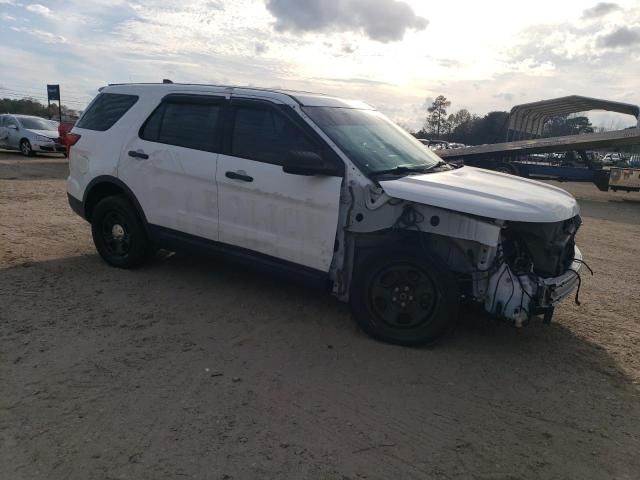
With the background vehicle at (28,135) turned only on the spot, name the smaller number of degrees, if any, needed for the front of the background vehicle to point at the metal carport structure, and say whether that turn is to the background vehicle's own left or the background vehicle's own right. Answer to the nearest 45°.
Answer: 0° — it already faces it

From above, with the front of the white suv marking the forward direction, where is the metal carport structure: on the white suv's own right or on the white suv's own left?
on the white suv's own left

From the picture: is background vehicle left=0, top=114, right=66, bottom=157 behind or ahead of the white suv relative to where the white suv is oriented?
behind

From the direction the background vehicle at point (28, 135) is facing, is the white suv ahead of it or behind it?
ahead

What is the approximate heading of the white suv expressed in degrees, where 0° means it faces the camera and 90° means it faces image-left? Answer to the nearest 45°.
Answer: approximately 315°

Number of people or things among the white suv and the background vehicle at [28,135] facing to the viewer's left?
0
